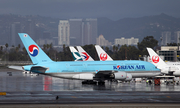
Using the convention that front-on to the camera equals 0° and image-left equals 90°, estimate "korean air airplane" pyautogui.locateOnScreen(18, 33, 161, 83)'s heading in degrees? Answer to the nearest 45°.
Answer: approximately 270°
